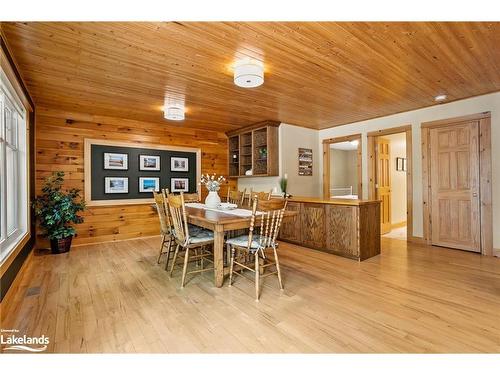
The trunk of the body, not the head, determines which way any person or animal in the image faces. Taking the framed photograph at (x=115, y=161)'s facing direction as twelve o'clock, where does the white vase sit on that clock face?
The white vase is roughly at 11 o'clock from the framed photograph.

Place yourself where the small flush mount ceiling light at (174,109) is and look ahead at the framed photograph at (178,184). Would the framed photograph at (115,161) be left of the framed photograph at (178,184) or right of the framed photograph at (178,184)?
left

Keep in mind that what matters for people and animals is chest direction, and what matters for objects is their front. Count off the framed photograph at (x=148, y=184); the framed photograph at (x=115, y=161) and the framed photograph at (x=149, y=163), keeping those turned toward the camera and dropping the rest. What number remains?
3

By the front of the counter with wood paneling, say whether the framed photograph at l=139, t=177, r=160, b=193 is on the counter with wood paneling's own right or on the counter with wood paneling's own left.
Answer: on the counter with wood paneling's own right

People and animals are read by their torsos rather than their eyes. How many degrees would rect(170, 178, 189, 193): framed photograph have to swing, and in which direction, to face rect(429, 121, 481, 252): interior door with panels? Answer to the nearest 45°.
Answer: approximately 45° to its left

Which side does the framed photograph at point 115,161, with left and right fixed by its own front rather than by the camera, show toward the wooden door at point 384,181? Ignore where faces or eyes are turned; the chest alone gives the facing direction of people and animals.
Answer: left

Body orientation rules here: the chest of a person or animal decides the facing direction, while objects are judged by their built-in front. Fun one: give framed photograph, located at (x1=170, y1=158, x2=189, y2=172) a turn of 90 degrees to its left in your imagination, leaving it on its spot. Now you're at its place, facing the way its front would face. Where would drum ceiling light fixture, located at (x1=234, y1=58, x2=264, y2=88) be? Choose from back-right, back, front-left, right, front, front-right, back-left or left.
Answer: right

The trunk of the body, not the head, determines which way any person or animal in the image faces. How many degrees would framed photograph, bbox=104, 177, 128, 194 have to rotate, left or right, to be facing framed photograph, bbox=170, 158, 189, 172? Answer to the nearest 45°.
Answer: approximately 90° to its left

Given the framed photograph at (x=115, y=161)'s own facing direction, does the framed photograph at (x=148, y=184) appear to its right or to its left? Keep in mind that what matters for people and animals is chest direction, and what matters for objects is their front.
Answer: on its left

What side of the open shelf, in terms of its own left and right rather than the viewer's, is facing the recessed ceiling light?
left

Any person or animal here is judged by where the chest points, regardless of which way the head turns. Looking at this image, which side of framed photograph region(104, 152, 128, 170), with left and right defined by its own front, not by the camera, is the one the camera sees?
front
